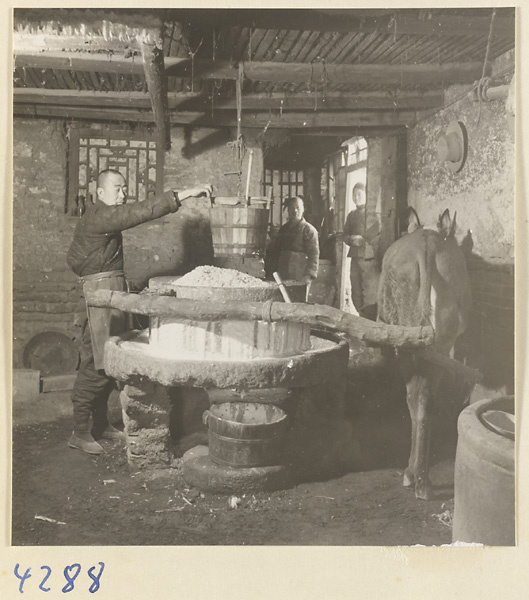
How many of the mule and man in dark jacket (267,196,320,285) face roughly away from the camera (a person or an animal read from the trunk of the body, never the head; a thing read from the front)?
1

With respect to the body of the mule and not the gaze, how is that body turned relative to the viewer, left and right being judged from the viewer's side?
facing away from the viewer

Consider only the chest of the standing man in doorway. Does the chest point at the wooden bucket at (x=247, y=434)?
yes

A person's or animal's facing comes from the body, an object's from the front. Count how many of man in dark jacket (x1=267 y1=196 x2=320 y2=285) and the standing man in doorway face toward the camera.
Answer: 2

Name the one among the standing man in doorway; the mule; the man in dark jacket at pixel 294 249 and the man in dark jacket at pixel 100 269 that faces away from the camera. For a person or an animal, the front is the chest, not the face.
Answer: the mule

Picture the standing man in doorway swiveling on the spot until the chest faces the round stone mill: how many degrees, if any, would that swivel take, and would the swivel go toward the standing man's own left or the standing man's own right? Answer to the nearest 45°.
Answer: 0° — they already face it

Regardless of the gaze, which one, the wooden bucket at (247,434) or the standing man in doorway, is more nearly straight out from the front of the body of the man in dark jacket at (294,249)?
the wooden bucket

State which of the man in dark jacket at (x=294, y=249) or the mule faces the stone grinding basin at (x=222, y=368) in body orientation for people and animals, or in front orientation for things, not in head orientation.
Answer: the man in dark jacket

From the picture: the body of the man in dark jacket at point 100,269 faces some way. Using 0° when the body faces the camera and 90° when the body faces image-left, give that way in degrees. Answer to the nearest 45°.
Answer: approximately 270°

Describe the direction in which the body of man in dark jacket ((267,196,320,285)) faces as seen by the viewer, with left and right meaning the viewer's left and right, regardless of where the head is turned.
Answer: facing the viewer

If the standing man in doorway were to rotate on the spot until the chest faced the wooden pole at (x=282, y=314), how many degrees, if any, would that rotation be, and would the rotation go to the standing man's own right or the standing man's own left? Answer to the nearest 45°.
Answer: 0° — they already face it

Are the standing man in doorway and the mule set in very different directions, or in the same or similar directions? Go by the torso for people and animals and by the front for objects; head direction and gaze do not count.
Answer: very different directions
